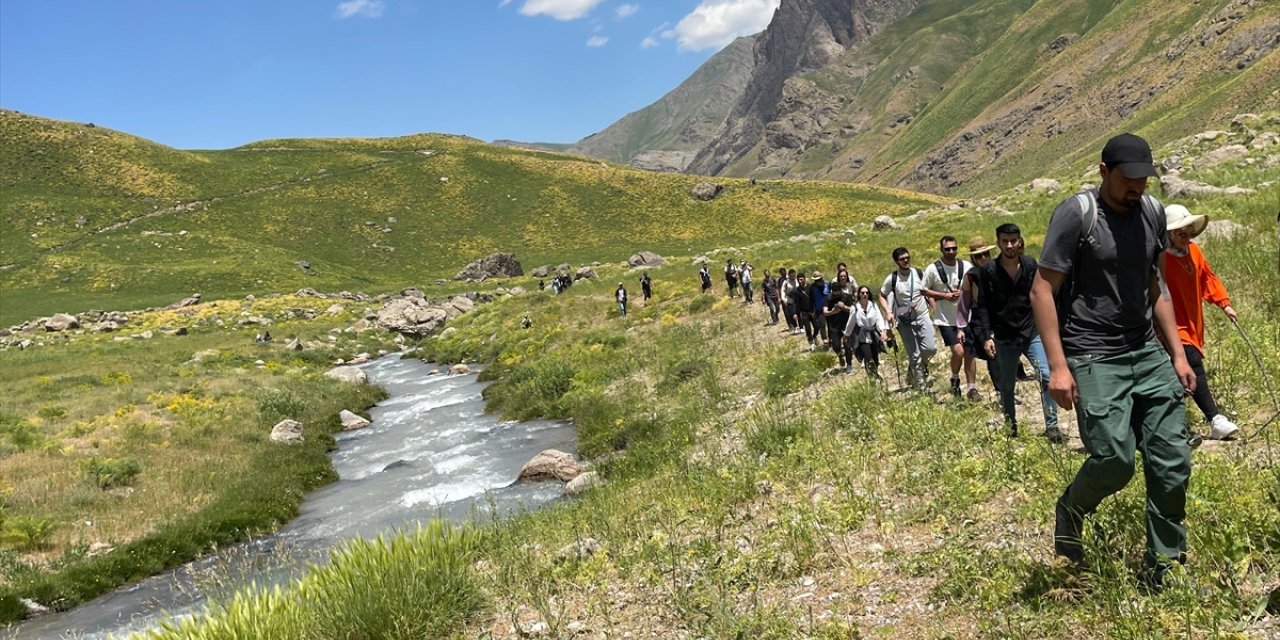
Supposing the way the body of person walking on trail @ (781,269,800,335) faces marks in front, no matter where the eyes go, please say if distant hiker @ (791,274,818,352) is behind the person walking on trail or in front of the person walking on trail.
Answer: in front

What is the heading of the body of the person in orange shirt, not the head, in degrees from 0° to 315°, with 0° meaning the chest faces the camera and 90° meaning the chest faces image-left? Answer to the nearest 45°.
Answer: approximately 315°

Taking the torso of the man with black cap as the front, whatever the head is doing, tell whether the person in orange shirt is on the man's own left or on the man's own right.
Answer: on the man's own left

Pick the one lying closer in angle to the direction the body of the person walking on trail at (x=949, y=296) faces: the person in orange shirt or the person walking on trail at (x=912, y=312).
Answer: the person in orange shirt

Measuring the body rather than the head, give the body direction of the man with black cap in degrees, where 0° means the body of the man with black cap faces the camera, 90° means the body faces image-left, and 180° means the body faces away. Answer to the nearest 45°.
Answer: approximately 315°
